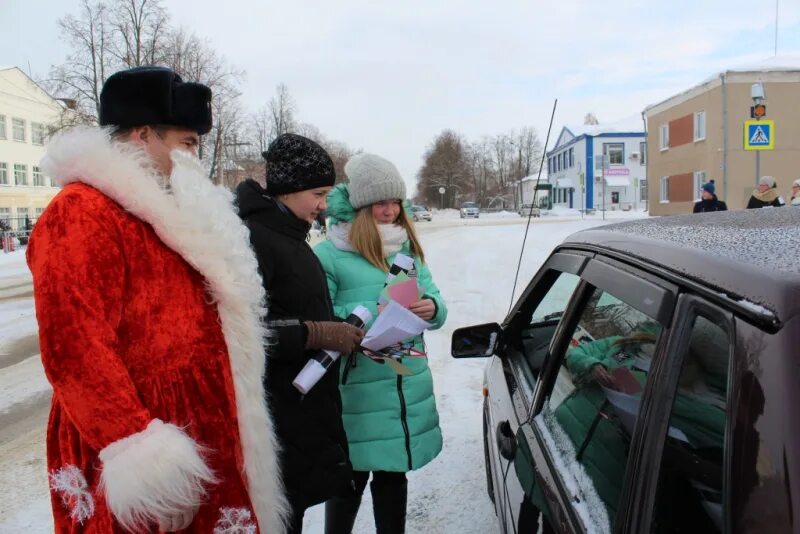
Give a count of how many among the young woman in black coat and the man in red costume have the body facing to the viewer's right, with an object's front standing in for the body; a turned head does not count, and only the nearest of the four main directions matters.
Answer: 2

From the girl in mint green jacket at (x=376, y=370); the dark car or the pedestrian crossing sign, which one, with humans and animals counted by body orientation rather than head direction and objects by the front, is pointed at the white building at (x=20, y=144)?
the dark car

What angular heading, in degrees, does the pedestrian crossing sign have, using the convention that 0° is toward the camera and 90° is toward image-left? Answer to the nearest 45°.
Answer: approximately 0°

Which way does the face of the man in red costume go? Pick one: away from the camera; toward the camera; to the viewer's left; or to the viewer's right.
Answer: to the viewer's right

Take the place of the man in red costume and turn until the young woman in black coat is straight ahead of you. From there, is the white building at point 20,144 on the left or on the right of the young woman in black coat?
left

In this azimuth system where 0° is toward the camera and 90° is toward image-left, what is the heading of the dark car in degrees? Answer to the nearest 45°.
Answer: approximately 135°

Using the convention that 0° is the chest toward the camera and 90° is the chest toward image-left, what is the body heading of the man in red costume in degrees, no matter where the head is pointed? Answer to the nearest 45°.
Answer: approximately 270°

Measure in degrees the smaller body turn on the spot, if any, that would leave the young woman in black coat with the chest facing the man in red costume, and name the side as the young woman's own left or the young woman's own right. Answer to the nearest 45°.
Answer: approximately 135° to the young woman's own right

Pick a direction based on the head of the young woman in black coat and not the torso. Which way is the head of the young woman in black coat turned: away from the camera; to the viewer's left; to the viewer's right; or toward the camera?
to the viewer's right

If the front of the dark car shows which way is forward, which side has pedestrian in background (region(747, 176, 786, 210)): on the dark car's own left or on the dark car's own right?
on the dark car's own right

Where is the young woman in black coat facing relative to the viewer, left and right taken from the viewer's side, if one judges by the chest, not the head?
facing to the right of the viewer
